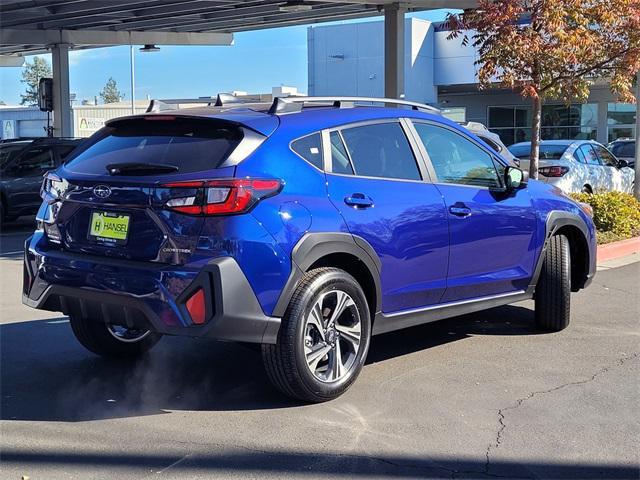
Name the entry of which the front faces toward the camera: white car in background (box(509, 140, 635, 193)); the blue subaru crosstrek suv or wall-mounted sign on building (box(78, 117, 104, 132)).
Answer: the wall-mounted sign on building

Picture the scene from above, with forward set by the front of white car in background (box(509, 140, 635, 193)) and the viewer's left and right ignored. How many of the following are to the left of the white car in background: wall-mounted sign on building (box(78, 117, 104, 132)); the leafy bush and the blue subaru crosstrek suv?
1

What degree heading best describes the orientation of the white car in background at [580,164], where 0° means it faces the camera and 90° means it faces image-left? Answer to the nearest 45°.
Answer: approximately 225°

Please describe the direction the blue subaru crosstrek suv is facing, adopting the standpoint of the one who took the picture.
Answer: facing away from the viewer and to the right of the viewer

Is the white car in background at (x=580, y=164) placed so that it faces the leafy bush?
no

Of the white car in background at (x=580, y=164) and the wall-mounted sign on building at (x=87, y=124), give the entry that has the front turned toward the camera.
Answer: the wall-mounted sign on building

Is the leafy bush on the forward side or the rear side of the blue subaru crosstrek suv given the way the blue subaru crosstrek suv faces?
on the forward side

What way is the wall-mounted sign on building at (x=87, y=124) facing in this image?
toward the camera

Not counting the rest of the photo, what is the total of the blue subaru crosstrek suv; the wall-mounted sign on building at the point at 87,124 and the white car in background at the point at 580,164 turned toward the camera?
1

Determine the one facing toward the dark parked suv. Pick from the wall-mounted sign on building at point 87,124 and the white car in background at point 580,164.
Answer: the wall-mounted sign on building

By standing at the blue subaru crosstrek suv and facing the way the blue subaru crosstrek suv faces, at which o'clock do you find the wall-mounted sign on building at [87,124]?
The wall-mounted sign on building is roughly at 10 o'clock from the blue subaru crosstrek suv.

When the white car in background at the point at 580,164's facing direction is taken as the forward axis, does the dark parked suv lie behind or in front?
behind

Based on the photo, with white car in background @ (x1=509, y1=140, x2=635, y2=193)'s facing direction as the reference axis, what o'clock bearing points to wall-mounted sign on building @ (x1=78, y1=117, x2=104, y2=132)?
The wall-mounted sign on building is roughly at 9 o'clock from the white car in background.

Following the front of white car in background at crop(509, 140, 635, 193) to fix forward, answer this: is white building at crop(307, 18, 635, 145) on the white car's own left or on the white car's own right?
on the white car's own left

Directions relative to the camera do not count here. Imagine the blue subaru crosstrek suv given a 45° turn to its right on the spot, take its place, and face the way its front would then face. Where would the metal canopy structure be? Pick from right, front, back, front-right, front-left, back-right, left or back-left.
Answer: left

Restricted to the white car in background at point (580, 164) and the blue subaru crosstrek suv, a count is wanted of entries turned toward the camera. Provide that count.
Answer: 0

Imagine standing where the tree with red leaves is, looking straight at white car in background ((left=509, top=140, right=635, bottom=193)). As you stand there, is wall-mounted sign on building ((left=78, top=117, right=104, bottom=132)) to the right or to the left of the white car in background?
left

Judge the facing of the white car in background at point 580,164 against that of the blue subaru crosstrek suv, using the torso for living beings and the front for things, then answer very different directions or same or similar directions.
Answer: same or similar directions

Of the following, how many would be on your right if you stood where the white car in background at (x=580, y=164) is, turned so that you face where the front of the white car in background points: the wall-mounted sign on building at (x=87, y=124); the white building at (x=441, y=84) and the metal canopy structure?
0

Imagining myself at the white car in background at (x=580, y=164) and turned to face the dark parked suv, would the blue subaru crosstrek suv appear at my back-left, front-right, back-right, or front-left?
front-left
